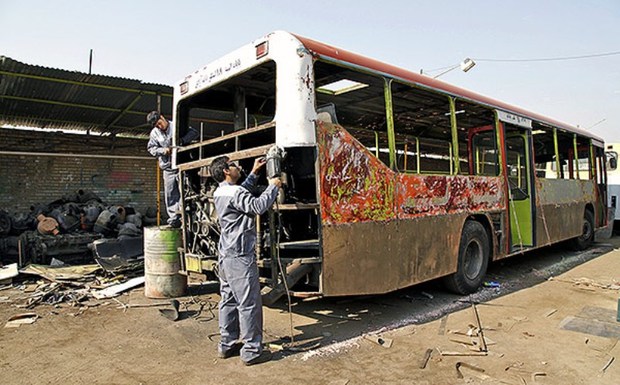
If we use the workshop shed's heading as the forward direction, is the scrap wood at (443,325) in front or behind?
in front

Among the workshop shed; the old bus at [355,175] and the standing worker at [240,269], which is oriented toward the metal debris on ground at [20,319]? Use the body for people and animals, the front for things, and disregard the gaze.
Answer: the workshop shed

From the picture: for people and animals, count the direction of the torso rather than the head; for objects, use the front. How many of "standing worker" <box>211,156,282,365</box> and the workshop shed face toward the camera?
1

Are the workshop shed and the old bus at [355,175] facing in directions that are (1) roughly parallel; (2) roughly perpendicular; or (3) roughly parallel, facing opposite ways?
roughly perpendicular

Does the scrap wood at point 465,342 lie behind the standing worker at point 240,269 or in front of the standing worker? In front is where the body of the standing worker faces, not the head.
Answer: in front

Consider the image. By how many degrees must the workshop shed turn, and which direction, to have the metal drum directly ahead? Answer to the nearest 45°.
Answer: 0° — it already faces it

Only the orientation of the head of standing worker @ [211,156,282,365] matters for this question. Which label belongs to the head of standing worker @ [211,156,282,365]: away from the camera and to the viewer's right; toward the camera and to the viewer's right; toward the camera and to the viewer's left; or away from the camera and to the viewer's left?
away from the camera and to the viewer's right

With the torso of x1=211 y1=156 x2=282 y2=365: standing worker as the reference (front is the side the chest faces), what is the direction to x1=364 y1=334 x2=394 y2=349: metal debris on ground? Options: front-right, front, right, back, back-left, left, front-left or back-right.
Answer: front-right

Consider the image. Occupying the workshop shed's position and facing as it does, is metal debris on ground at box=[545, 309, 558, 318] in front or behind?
in front
